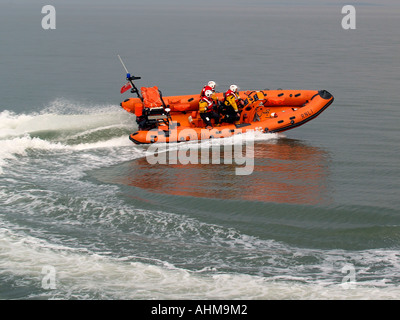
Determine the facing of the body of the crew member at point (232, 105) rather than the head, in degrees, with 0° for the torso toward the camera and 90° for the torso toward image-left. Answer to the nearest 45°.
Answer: approximately 270°

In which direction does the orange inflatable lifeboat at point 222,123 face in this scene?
to the viewer's right
